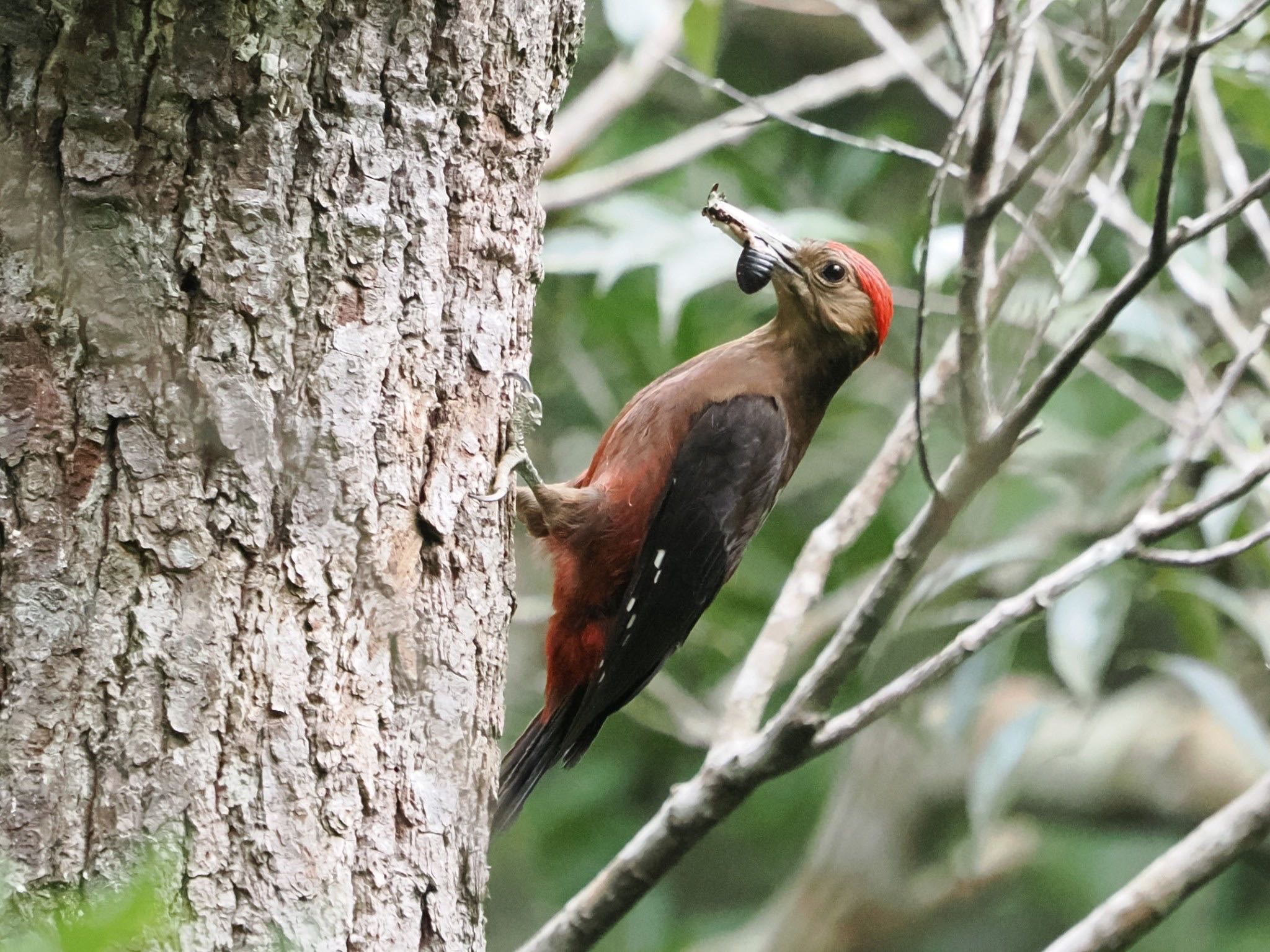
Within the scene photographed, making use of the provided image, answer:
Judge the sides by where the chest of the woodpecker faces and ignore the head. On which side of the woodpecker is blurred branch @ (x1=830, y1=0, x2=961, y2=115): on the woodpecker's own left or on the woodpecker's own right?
on the woodpecker's own right

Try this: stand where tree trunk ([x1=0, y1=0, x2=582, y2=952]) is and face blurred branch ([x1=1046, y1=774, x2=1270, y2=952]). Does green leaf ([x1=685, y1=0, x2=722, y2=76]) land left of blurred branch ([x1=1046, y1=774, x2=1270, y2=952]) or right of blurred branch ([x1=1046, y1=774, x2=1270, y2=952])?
left

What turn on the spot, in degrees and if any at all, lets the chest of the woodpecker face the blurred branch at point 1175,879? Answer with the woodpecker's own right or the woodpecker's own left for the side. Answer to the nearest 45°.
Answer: approximately 135° to the woodpecker's own left

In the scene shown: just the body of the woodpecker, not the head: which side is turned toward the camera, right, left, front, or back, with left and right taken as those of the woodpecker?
left

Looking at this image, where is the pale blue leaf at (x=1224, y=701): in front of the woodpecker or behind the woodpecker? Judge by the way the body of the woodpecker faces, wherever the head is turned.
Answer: behind

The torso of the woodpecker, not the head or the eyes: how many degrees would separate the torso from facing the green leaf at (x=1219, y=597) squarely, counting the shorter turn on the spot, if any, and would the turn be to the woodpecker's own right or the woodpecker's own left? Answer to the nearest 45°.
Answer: approximately 180°

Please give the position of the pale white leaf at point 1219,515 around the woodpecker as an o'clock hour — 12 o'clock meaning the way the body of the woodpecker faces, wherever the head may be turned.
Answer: The pale white leaf is roughly at 6 o'clock from the woodpecker.
